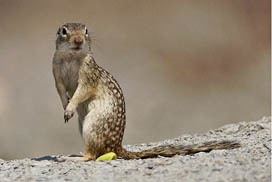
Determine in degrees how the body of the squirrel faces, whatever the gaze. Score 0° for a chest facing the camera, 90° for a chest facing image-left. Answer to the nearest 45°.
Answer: approximately 45°
